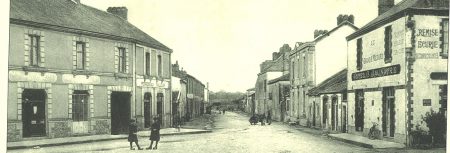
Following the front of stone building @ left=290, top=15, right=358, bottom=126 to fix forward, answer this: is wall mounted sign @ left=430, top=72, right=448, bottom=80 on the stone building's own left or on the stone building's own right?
on the stone building's own left

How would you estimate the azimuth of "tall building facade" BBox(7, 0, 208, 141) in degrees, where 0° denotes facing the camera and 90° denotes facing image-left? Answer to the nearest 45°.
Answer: approximately 315°
